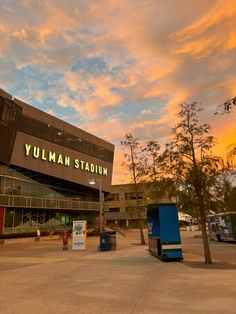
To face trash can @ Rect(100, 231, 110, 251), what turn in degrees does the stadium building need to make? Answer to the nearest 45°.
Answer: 0° — it already faces it

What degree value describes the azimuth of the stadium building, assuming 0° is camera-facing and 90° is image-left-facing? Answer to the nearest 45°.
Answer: approximately 315°

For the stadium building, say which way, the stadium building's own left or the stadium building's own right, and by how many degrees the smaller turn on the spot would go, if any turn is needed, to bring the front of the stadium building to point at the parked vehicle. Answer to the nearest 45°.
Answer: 0° — it already faces it

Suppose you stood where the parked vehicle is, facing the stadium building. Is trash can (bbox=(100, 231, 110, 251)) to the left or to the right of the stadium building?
left

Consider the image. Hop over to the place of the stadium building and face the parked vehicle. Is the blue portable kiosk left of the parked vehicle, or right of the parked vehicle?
right
